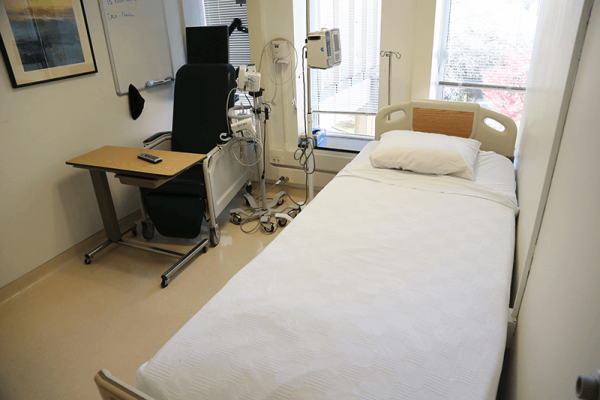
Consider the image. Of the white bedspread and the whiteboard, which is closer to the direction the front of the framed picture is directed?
the white bedspread

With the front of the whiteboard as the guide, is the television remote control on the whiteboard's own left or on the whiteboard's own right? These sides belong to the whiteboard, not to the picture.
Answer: on the whiteboard's own right

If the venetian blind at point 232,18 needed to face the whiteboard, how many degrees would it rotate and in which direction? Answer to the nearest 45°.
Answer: approximately 45° to its right

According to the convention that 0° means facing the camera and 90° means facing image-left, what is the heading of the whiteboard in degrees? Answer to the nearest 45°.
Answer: approximately 315°

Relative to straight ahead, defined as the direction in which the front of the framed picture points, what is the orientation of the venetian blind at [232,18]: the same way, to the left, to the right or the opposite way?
to the right

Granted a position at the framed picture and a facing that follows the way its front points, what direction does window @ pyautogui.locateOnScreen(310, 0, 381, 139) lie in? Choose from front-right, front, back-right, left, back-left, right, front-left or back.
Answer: front-left

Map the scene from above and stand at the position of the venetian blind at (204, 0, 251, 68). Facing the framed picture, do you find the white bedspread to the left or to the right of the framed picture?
left

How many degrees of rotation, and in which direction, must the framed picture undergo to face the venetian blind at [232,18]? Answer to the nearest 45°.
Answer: approximately 90° to its left

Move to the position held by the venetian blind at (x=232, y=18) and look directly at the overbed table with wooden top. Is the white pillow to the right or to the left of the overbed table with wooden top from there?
left

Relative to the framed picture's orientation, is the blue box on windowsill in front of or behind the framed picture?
in front

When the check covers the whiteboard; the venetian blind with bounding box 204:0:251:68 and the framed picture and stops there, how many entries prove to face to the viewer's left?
0

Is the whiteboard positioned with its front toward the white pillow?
yes

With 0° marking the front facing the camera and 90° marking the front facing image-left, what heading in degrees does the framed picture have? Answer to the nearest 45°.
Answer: approximately 315°

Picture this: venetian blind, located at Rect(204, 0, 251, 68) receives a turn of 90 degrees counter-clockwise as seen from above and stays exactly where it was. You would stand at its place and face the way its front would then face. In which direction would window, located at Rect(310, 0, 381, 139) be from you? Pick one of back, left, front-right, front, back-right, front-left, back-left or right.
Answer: front-right

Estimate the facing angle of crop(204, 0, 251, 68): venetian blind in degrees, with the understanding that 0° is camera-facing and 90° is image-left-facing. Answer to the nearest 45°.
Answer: approximately 0°

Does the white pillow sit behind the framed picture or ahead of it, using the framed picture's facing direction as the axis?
ahead

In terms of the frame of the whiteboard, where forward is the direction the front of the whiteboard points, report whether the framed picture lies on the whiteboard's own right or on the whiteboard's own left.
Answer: on the whiteboard's own right
